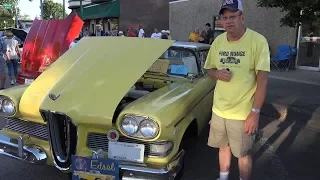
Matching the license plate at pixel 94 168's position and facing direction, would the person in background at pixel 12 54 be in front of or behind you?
behind

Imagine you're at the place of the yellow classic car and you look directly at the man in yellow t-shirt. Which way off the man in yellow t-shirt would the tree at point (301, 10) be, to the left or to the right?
left

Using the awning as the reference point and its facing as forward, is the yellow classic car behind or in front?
in front

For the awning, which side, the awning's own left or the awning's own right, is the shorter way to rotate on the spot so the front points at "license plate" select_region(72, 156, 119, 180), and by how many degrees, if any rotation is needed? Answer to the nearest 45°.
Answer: approximately 45° to the awning's own left

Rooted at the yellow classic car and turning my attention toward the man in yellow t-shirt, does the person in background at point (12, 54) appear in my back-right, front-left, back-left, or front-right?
back-left

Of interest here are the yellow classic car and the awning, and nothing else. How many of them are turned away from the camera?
0

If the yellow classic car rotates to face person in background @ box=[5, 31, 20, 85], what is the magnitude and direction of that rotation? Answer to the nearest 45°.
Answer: approximately 135° to its right

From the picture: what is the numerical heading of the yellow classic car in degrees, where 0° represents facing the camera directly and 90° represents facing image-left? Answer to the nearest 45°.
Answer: approximately 45°

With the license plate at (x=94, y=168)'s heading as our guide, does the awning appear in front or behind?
behind

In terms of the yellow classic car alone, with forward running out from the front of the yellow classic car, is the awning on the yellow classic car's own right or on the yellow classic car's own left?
on the yellow classic car's own right

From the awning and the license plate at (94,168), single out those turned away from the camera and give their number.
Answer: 0
